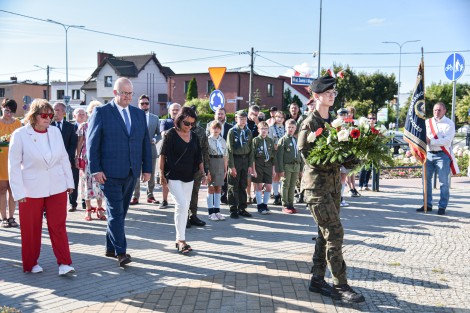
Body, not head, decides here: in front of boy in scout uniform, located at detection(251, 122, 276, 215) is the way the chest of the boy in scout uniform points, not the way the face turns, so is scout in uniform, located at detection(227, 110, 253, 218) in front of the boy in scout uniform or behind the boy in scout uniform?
in front

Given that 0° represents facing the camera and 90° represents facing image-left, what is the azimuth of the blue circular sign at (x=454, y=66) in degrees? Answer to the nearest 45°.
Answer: approximately 45°

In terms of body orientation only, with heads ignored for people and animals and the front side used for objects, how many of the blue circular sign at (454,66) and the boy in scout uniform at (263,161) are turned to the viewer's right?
0

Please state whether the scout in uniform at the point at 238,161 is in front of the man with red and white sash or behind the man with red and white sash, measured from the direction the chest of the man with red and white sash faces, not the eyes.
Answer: in front

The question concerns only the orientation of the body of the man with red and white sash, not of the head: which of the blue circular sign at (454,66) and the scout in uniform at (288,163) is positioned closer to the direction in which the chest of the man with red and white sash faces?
the scout in uniform

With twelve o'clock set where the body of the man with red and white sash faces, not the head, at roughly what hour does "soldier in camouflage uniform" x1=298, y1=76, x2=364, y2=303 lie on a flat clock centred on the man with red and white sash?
The soldier in camouflage uniform is roughly at 11 o'clock from the man with red and white sash.

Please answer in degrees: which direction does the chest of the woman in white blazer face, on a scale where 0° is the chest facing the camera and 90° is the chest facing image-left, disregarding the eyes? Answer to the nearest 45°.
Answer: approximately 315°

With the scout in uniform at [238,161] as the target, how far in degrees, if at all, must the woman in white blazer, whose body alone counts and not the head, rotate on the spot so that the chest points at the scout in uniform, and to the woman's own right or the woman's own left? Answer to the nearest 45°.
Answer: approximately 90° to the woman's own left

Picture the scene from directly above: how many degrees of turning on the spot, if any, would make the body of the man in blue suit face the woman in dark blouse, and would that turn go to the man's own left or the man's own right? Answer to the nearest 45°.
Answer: approximately 90° to the man's own left

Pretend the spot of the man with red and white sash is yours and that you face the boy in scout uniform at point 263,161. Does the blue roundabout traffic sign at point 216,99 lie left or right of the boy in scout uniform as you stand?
right
